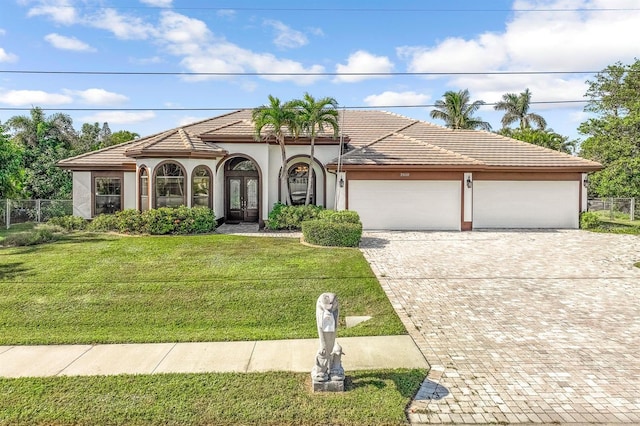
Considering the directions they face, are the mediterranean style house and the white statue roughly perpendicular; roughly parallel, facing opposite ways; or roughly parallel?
roughly parallel

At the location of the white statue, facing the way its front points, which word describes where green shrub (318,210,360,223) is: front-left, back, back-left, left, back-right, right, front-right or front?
back

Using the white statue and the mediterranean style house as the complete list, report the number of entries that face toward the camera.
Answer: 2

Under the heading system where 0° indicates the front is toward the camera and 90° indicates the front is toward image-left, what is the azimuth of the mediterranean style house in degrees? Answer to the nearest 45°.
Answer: approximately 0°

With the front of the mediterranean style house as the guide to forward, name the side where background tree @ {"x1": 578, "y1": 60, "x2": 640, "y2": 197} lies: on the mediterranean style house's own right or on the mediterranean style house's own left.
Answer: on the mediterranean style house's own left

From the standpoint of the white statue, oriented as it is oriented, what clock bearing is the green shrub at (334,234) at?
The green shrub is roughly at 6 o'clock from the white statue.

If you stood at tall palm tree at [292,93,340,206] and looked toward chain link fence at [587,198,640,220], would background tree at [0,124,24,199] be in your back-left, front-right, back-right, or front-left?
back-left

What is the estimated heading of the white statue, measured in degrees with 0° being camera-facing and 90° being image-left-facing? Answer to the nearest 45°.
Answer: approximately 0°

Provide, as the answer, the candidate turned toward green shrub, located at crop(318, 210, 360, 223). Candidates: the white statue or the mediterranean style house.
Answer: the mediterranean style house

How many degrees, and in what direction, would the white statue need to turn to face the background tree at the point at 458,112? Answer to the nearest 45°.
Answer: approximately 180°

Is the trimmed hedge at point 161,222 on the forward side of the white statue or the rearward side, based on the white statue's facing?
on the rearward side

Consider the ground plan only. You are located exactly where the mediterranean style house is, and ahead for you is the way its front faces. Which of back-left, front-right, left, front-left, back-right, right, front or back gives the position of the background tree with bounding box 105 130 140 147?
back-right

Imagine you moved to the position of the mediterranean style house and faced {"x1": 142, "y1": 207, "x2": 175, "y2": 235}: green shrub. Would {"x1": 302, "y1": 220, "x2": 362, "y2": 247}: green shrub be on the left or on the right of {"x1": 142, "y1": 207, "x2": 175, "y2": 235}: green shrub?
left

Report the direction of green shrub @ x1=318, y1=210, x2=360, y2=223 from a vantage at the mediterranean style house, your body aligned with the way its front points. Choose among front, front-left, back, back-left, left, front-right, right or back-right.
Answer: front

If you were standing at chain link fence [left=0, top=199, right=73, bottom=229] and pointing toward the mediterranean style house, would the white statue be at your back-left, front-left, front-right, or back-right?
front-right
